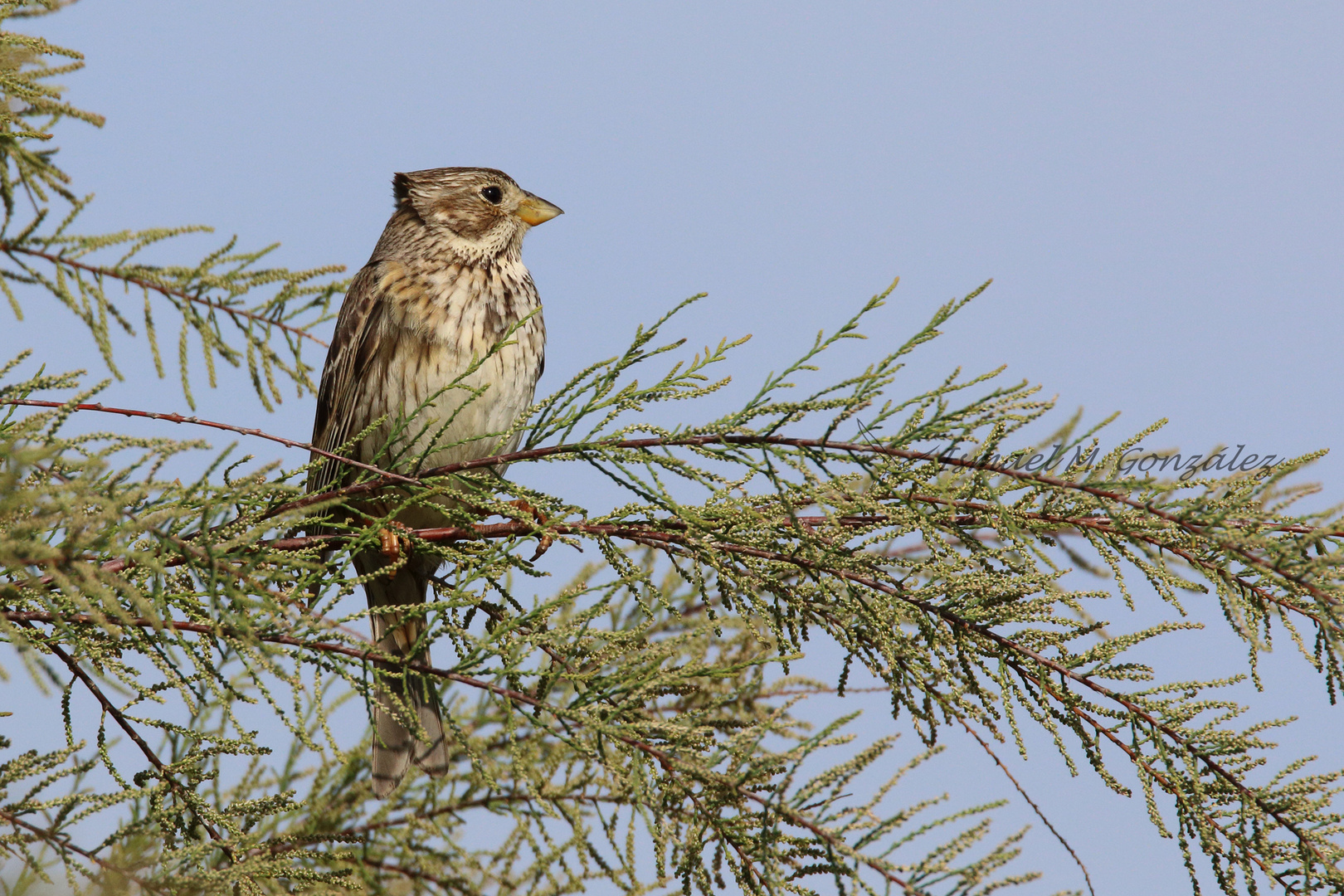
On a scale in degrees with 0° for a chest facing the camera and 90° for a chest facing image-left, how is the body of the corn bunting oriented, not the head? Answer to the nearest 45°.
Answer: approximately 315°
